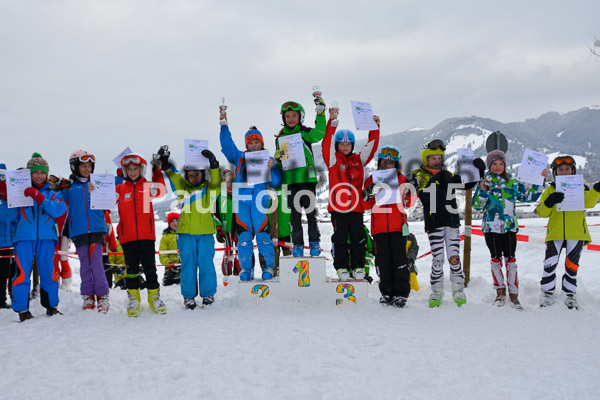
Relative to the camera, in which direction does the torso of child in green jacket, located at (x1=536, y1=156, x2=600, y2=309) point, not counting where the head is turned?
toward the camera

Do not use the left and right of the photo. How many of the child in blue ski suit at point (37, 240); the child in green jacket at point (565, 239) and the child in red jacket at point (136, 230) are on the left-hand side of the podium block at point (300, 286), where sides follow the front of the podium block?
1

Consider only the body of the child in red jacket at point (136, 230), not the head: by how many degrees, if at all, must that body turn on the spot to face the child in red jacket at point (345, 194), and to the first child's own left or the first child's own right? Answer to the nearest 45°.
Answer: approximately 90° to the first child's own left

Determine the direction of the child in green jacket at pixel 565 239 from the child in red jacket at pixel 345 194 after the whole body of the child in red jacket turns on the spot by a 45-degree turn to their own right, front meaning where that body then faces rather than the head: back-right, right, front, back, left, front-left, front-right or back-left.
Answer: back-left

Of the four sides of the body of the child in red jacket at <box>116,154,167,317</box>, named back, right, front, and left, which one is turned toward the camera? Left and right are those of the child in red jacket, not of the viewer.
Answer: front

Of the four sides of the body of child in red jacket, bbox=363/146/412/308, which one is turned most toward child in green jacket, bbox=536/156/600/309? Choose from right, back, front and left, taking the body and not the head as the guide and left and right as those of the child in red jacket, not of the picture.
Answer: left

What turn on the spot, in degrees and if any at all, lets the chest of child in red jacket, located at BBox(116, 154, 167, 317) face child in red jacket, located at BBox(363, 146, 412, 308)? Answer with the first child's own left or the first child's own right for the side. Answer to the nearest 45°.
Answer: approximately 90° to the first child's own left

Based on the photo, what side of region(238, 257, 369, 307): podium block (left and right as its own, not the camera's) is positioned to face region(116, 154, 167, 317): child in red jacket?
right
